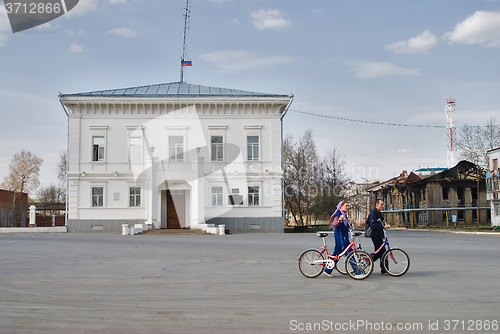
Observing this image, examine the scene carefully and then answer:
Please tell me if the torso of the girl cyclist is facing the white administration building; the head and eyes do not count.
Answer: no

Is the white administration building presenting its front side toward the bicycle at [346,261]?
yes

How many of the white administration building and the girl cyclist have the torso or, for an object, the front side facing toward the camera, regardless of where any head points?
1

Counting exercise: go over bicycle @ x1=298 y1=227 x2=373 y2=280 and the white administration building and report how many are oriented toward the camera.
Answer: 1

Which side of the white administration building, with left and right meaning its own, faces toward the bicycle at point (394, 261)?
front

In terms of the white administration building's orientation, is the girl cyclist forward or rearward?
forward

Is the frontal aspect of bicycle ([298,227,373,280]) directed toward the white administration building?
no

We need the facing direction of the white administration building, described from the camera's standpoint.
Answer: facing the viewer
